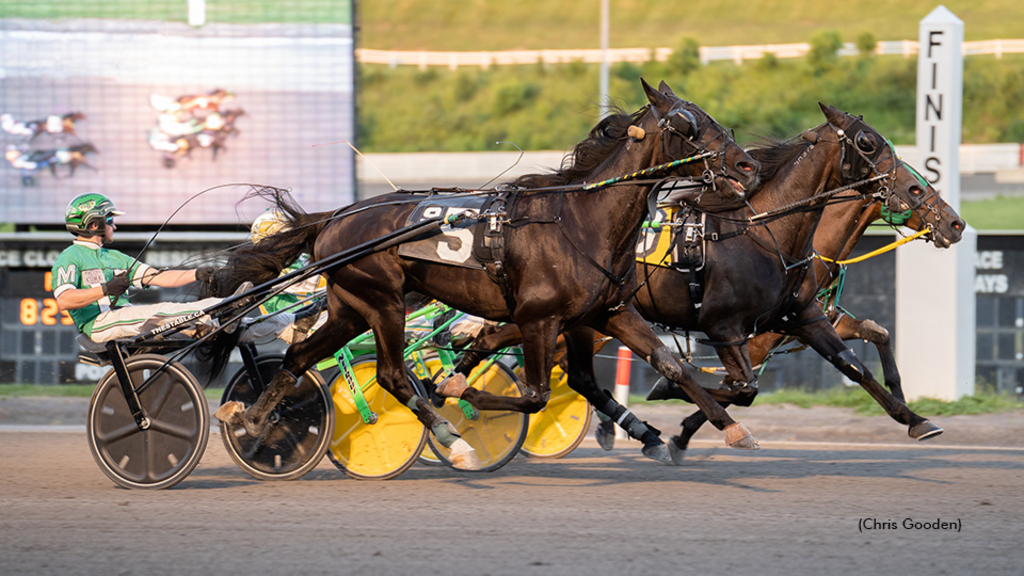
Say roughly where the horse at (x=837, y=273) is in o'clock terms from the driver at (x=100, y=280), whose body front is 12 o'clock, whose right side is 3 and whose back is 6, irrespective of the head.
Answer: The horse is roughly at 12 o'clock from the driver.

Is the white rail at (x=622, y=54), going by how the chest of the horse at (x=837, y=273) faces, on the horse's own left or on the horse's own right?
on the horse's own left

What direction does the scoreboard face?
toward the camera

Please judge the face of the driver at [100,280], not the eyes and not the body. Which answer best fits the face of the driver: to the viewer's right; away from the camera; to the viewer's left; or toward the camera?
to the viewer's right

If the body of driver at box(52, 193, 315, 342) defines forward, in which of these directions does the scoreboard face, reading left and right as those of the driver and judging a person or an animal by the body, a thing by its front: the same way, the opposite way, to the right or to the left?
to the right

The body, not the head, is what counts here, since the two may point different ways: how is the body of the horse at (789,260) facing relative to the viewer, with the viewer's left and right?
facing to the right of the viewer

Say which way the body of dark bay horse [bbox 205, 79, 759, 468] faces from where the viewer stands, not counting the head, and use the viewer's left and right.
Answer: facing to the right of the viewer

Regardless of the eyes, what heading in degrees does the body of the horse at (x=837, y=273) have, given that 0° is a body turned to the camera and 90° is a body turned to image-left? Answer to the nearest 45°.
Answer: approximately 270°

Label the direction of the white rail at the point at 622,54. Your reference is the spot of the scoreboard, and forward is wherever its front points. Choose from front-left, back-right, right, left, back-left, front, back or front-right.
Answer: back-left

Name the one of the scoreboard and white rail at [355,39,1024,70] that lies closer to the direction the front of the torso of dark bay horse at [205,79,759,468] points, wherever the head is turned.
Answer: the white rail

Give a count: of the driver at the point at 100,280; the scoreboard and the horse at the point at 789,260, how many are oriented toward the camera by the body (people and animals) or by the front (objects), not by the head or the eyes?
1

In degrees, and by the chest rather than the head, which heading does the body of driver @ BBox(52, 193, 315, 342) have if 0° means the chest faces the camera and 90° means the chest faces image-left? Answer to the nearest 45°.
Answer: approximately 270°

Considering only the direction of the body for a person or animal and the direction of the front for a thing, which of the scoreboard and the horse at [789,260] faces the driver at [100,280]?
the scoreboard

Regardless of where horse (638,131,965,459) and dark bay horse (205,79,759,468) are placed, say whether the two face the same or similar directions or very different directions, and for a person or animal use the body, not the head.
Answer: same or similar directions

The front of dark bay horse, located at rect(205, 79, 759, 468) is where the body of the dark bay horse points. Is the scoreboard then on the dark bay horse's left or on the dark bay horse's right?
on the dark bay horse's left

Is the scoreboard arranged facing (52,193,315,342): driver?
yes

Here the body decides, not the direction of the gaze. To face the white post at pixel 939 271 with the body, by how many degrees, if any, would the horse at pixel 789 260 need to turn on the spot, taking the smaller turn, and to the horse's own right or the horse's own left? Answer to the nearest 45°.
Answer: approximately 45° to the horse's own left
